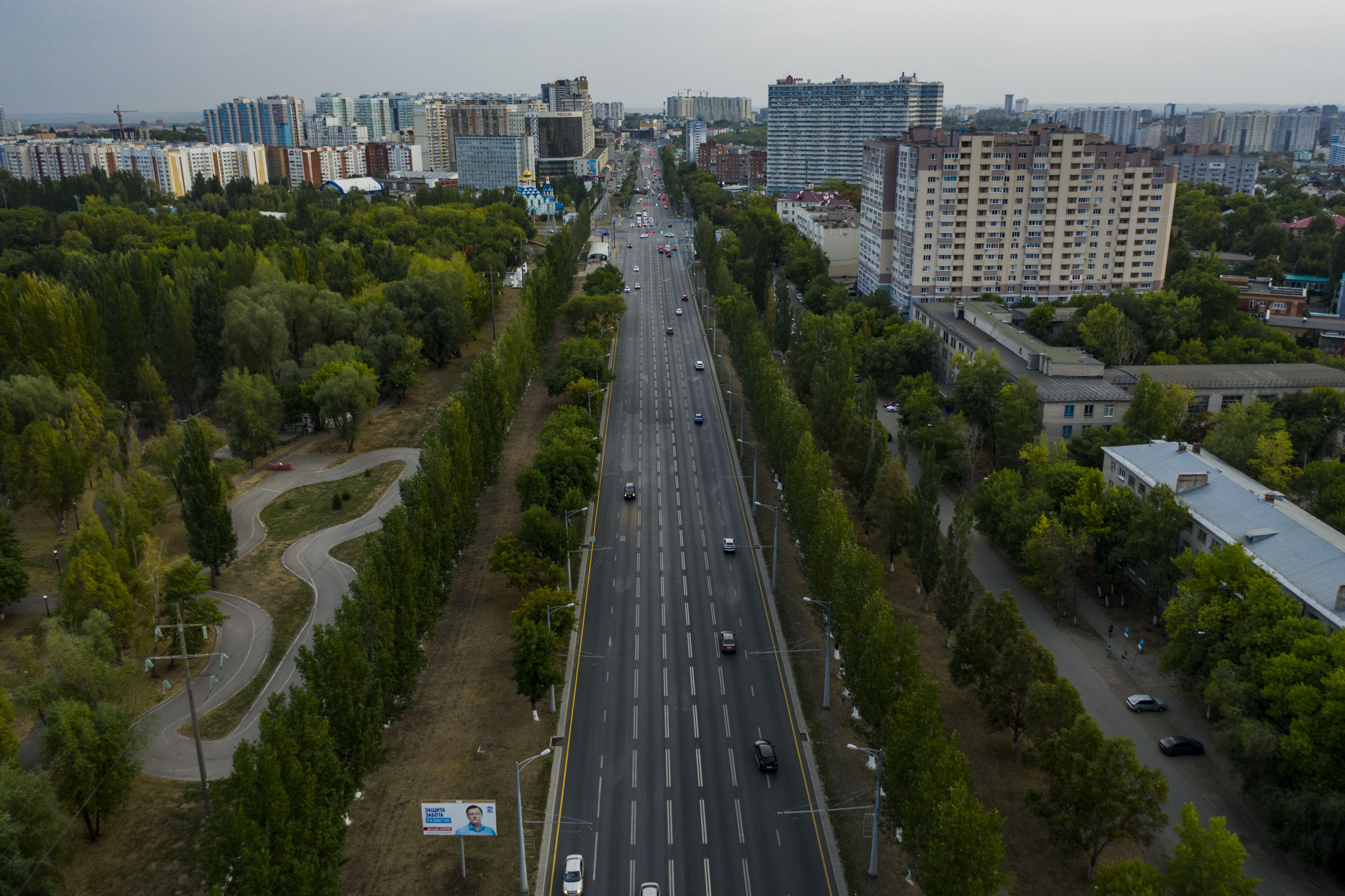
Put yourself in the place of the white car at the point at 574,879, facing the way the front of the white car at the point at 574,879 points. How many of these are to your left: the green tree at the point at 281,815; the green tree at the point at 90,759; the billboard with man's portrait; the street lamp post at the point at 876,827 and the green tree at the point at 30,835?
1

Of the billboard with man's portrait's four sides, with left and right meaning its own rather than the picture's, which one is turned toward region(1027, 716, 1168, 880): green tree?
left

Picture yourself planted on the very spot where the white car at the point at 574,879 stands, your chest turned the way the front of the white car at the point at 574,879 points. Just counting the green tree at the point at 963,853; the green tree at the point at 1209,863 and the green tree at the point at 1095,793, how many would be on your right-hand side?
0

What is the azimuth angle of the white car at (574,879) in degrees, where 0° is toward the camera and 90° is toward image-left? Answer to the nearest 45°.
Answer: approximately 0°

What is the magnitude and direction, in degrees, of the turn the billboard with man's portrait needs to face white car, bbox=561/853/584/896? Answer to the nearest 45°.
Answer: approximately 90° to its left

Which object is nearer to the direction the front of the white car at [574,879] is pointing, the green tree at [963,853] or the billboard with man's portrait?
the green tree

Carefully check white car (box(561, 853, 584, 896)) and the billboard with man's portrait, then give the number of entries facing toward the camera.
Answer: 2

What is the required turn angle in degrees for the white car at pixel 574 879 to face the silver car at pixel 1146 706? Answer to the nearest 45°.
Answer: approximately 90° to its left

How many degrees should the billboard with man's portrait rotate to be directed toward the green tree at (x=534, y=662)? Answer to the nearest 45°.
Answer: approximately 180°

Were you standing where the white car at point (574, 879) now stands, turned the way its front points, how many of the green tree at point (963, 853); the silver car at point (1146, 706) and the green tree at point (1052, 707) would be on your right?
0

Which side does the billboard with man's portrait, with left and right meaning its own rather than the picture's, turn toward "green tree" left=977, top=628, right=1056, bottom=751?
left

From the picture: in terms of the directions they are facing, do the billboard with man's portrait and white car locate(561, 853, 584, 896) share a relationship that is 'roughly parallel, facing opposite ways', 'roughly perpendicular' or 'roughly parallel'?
roughly parallel

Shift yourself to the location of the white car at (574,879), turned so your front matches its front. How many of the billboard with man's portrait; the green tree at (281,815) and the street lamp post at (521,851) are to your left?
0

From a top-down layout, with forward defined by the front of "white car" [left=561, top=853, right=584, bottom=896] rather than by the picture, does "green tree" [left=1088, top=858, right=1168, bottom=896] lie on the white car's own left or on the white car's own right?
on the white car's own left

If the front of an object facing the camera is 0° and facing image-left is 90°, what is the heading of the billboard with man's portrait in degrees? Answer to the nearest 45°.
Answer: approximately 0°
